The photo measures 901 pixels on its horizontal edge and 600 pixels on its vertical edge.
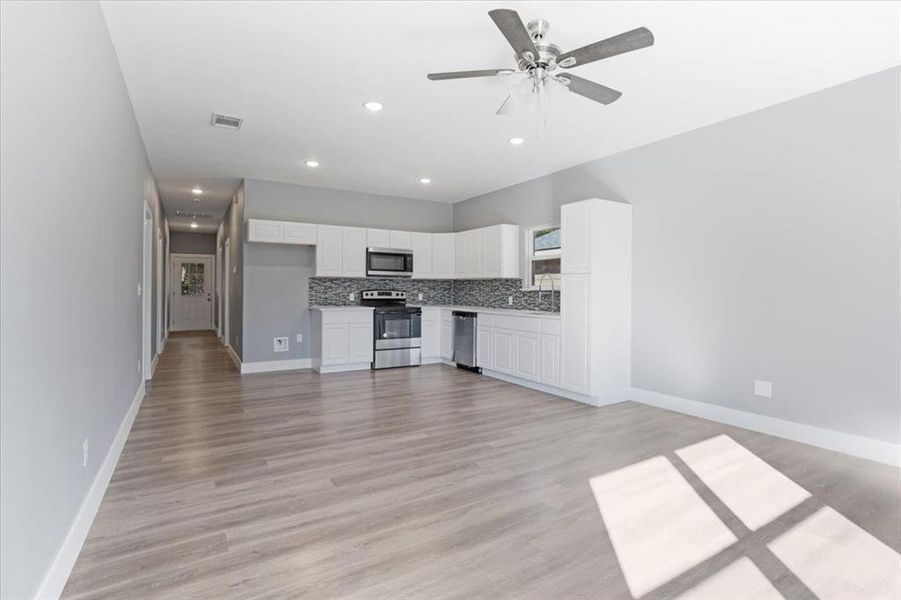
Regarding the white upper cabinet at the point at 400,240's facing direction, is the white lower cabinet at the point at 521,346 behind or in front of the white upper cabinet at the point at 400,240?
in front

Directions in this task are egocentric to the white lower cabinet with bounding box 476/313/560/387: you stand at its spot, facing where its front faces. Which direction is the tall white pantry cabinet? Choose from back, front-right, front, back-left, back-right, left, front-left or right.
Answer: left

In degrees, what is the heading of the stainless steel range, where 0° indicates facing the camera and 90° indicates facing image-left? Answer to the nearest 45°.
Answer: approximately 0°

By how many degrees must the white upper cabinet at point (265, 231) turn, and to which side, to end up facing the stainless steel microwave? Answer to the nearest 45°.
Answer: approximately 90° to its left

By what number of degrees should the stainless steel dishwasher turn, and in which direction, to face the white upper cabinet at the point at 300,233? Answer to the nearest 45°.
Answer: approximately 45° to its right

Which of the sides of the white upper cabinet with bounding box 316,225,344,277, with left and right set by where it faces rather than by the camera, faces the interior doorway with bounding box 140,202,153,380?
right

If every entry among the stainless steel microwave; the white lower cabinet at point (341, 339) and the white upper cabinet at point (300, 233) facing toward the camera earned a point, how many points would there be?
3

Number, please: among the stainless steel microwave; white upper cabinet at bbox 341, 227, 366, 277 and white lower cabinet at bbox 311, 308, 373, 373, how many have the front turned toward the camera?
3
